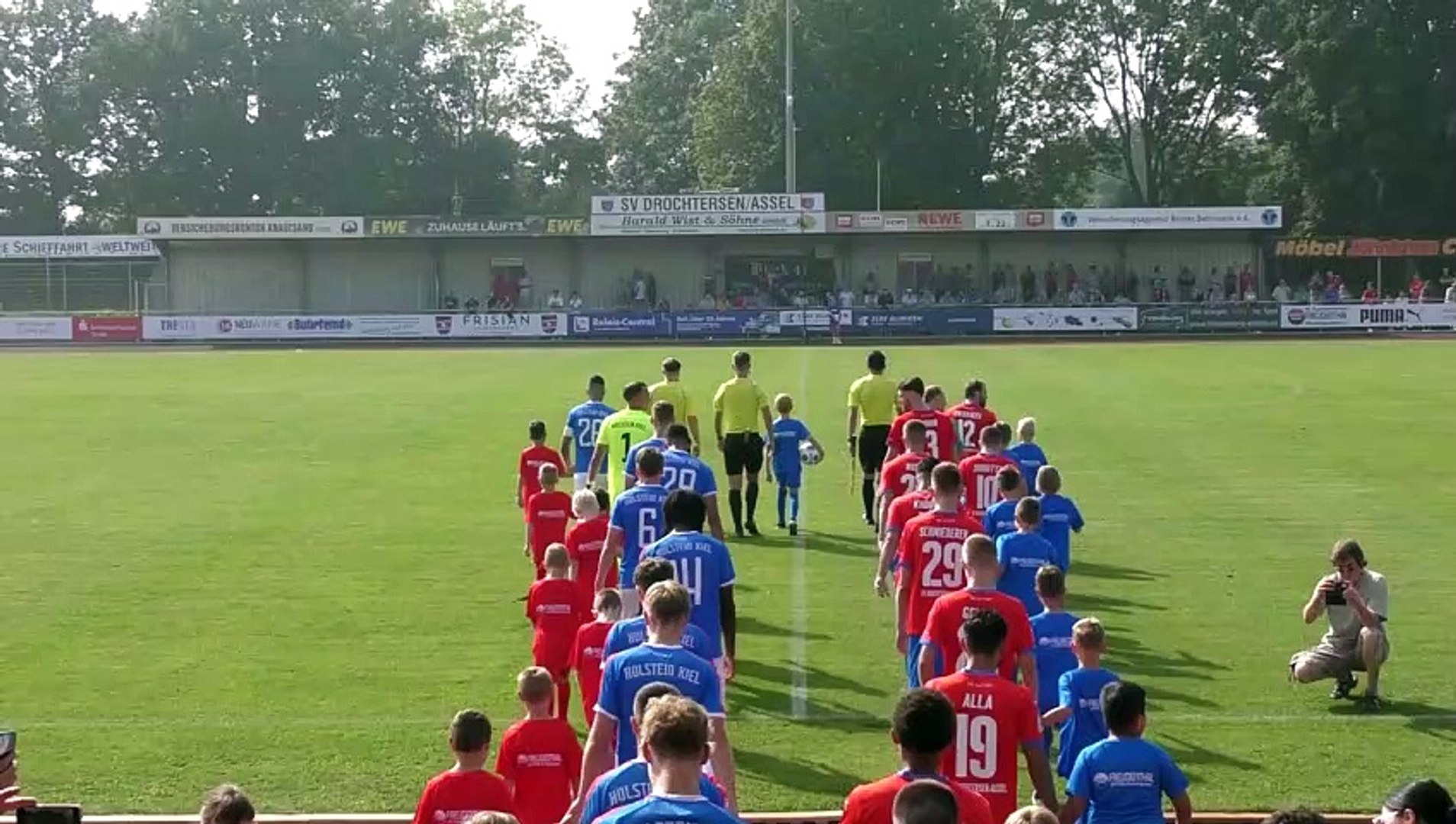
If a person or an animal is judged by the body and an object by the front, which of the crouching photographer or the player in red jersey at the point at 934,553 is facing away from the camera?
the player in red jersey

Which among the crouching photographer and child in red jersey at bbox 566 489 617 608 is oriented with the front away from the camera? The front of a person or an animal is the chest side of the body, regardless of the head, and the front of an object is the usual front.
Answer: the child in red jersey

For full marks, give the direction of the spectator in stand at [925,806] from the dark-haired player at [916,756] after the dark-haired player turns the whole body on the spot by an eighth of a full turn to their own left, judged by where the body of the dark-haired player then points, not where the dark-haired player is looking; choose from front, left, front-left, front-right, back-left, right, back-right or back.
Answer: back-left

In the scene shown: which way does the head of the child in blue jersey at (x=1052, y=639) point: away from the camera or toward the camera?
away from the camera

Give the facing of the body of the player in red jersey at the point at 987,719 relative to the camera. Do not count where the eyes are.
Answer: away from the camera

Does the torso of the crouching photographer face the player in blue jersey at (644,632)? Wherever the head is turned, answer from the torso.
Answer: yes

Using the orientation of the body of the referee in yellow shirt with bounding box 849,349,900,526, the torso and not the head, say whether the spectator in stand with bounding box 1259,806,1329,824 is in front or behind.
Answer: behind

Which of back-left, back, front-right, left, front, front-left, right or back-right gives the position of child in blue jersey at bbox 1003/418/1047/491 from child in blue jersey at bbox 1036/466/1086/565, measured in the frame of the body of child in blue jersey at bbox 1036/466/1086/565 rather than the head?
front

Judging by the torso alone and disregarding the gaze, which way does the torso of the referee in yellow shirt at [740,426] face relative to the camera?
away from the camera

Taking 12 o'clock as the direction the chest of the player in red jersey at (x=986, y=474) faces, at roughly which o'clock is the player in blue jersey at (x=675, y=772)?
The player in blue jersey is roughly at 6 o'clock from the player in red jersey.

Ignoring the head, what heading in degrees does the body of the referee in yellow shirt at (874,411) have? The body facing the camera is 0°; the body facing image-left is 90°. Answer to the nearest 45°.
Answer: approximately 180°

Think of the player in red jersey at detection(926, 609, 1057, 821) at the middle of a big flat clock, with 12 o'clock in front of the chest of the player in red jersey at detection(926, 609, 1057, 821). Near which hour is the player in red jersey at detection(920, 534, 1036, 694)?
the player in red jersey at detection(920, 534, 1036, 694) is roughly at 12 o'clock from the player in red jersey at detection(926, 609, 1057, 821).

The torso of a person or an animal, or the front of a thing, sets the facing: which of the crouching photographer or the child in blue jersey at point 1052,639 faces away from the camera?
the child in blue jersey

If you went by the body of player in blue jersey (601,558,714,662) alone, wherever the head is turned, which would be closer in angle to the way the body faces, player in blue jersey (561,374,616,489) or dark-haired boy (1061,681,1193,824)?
the player in blue jersey

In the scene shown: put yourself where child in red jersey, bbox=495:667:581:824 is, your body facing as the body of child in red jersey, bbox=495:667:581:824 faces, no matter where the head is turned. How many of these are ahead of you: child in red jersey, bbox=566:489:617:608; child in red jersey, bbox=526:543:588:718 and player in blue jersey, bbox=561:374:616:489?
3

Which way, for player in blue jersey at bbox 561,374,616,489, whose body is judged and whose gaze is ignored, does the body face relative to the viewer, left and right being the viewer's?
facing away from the viewer

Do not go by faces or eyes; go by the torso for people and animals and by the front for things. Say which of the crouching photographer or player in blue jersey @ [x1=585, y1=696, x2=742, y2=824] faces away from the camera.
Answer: the player in blue jersey

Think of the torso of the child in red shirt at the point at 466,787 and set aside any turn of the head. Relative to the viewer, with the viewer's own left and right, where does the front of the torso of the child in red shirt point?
facing away from the viewer

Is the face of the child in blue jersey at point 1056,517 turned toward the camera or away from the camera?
away from the camera

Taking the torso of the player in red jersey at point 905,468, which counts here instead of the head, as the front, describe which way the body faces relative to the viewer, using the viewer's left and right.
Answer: facing away from the viewer

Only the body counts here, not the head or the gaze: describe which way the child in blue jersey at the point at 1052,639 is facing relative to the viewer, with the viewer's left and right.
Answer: facing away from the viewer

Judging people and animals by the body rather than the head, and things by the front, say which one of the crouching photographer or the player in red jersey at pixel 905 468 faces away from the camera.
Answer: the player in red jersey

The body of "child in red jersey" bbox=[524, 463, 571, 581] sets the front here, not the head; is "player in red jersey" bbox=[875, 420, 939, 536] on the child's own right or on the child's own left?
on the child's own right
